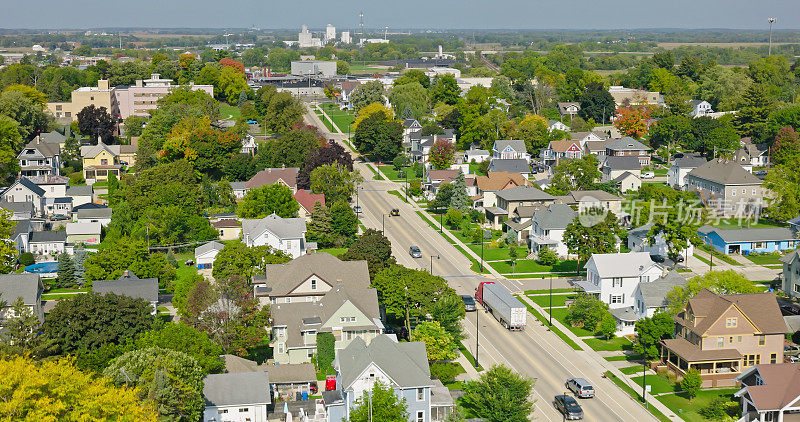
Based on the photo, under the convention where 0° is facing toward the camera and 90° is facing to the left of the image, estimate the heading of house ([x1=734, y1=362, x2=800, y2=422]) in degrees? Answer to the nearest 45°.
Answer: approximately 45°

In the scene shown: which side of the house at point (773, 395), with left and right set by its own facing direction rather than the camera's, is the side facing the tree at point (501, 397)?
front

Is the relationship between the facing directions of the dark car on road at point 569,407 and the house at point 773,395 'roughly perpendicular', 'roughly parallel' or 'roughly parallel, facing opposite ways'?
roughly perpendicular

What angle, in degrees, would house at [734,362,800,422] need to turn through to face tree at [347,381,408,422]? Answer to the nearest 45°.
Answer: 0° — it already faces it

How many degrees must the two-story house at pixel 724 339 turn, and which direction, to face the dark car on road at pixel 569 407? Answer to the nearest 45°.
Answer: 0° — it already faces it

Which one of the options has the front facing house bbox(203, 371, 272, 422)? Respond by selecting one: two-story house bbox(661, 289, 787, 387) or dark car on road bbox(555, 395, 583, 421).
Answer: the two-story house

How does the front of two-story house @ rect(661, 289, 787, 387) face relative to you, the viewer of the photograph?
facing the viewer and to the left of the viewer

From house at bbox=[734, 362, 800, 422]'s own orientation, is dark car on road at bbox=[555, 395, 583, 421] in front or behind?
in front

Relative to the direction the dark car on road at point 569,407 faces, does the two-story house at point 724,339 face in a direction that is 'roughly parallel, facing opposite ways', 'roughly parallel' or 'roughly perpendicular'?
roughly perpendicular

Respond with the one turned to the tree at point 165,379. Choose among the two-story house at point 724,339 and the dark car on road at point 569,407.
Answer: the two-story house
